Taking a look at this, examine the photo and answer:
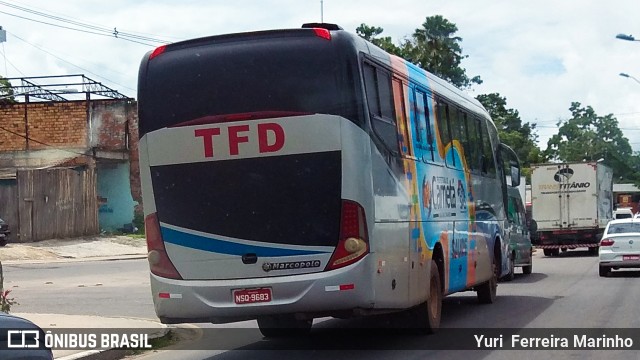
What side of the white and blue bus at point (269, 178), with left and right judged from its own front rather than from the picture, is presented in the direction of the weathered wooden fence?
left

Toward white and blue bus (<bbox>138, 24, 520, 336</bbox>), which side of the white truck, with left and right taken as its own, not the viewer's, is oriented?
back

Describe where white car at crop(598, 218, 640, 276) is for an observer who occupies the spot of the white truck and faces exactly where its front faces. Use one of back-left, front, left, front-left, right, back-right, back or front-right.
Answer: back

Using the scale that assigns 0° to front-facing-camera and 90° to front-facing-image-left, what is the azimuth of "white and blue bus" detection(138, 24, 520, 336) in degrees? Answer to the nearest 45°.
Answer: approximately 225°

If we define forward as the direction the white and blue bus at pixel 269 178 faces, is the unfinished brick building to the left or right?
on its left

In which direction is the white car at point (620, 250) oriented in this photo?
away from the camera

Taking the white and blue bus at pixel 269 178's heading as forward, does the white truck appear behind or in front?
in front

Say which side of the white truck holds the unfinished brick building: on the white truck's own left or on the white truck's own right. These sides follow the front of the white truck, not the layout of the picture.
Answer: on the white truck's own left

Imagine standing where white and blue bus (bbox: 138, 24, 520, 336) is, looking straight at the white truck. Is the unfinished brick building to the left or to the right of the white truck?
left
